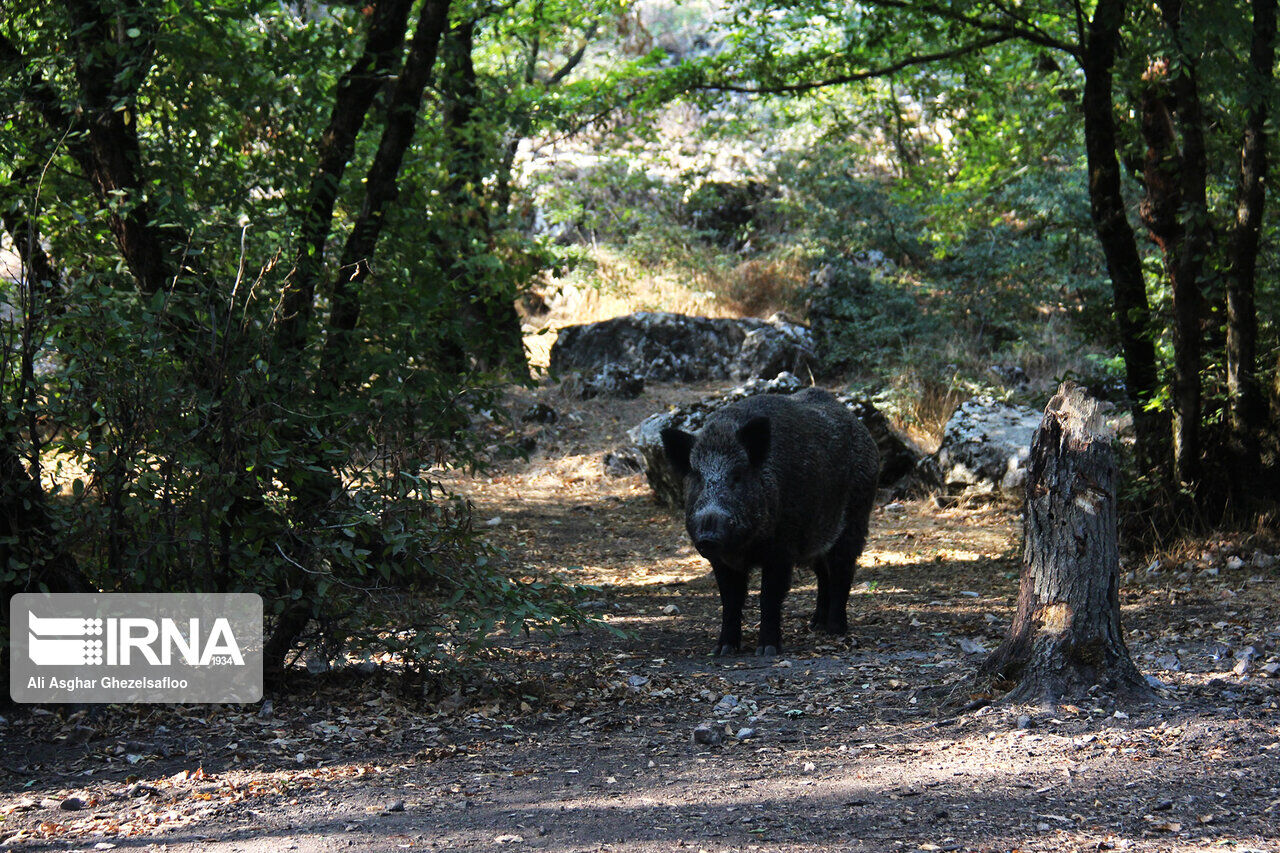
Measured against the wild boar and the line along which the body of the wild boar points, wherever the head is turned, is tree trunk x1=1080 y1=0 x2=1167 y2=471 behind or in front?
behind

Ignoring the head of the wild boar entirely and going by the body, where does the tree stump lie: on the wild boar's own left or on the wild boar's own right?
on the wild boar's own left

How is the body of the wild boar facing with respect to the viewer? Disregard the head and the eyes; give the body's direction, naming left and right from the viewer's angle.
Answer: facing the viewer and to the left of the viewer

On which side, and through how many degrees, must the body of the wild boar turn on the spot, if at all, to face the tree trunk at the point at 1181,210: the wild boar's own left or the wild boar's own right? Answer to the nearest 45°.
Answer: approximately 180°

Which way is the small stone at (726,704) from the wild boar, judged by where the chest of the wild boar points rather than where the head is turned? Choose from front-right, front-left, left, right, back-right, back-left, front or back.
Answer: front-left

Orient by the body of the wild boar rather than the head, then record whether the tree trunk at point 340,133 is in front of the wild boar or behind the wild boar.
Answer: in front

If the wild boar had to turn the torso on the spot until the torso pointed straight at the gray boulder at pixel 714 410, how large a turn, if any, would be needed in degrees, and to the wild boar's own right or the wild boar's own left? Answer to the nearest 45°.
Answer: approximately 135° to the wild boar's own right

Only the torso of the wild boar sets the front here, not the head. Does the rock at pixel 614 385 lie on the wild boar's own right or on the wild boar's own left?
on the wild boar's own right

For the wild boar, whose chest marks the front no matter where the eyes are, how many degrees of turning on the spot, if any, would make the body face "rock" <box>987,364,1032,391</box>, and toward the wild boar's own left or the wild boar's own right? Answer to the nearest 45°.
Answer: approximately 135° to the wild boar's own right

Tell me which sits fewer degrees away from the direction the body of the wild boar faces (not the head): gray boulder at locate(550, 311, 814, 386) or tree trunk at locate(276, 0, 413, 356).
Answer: the tree trunk

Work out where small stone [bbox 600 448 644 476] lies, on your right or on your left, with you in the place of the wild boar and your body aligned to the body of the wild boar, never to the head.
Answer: on your right
